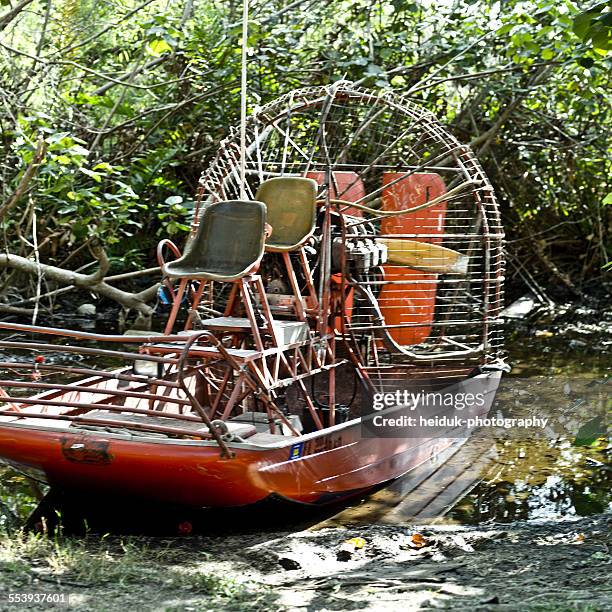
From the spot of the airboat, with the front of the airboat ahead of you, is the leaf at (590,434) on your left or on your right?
on your left

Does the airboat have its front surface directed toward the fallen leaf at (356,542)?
no

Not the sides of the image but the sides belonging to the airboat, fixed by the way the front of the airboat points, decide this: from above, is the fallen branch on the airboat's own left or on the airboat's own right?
on the airboat's own right

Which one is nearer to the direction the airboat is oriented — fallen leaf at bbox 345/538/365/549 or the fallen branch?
the fallen leaf
